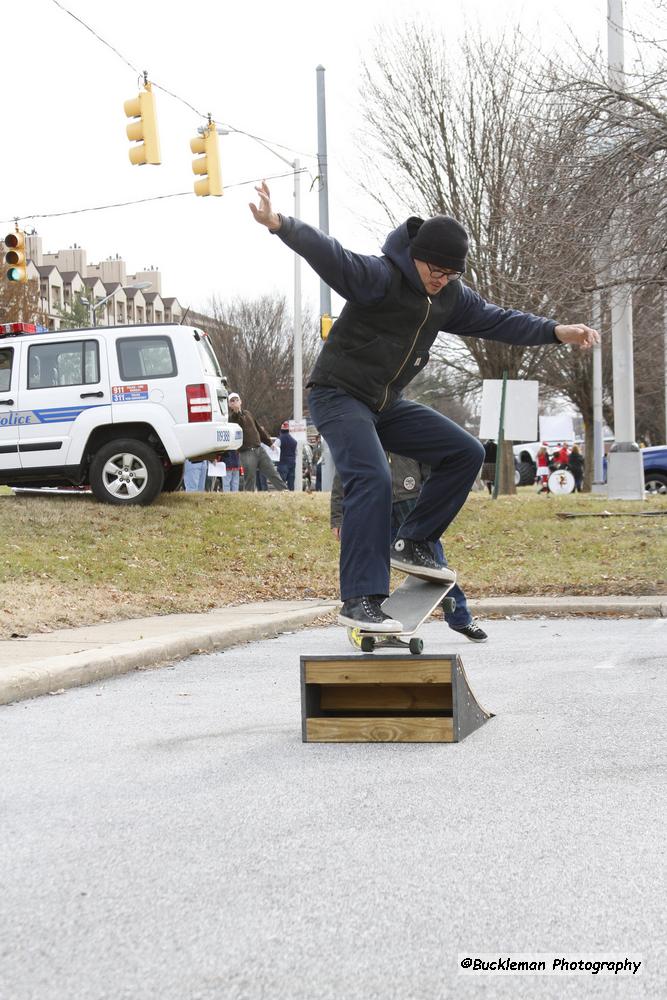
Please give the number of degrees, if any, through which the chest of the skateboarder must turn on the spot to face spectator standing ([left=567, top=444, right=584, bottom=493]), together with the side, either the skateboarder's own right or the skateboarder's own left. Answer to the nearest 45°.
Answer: approximately 135° to the skateboarder's own left

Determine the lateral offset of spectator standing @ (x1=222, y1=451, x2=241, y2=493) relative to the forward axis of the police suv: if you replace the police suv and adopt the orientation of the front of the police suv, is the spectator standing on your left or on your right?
on your right

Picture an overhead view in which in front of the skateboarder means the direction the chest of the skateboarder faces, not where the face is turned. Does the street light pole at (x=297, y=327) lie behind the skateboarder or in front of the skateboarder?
behind

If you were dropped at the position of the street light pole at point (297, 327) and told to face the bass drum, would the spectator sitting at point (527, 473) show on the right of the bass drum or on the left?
left

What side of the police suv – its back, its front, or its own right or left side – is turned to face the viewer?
left

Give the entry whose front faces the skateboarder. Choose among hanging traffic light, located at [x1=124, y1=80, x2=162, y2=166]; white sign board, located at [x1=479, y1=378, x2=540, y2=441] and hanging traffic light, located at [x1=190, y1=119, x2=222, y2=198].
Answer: the white sign board

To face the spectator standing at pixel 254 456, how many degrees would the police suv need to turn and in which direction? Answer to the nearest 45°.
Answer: approximately 135° to its right

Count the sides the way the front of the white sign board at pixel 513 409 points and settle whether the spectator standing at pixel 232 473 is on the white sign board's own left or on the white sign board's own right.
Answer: on the white sign board's own right
